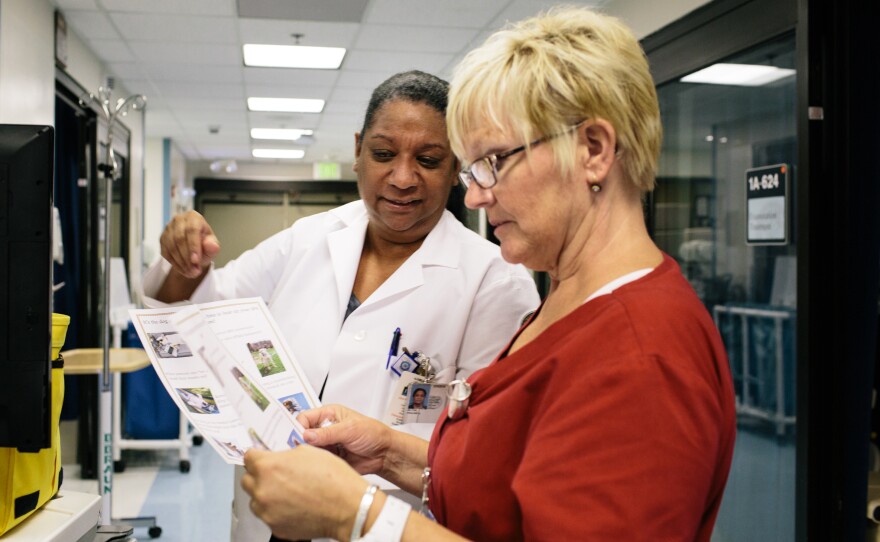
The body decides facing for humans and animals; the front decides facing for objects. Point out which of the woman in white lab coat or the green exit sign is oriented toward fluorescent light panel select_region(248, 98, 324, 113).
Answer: the green exit sign

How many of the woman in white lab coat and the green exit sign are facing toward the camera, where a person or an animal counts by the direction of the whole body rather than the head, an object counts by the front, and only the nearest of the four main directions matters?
2

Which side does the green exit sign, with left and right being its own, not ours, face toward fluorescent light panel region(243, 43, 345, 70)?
front

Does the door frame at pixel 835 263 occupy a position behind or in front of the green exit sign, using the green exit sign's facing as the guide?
in front

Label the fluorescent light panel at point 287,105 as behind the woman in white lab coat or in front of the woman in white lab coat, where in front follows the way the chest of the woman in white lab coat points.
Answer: behind

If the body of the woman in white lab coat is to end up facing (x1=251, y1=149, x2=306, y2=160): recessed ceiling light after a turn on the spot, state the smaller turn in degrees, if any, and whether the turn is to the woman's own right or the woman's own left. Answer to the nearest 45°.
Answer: approximately 180°

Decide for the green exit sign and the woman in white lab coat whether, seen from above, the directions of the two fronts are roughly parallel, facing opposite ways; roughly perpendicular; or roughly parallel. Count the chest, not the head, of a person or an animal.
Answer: roughly parallel

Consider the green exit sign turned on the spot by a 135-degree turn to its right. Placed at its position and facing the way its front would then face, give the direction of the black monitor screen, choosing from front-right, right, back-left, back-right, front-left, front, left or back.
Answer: back-left

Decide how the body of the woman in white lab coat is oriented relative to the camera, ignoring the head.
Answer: toward the camera

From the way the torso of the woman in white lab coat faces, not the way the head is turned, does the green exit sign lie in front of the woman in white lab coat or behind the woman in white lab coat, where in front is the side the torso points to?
behind
